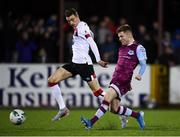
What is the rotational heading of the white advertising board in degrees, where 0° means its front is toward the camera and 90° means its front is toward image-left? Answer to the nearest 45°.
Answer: approximately 0°
